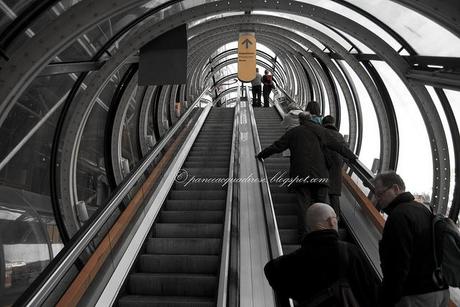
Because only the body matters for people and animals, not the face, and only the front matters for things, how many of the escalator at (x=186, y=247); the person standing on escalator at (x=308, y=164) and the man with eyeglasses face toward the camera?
1

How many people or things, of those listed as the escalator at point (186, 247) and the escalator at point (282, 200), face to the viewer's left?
0

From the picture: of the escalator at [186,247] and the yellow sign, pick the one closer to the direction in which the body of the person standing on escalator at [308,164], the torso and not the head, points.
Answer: the yellow sign

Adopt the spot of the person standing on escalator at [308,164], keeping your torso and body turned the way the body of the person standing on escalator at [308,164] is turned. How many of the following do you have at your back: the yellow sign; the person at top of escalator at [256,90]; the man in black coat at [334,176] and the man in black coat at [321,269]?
1

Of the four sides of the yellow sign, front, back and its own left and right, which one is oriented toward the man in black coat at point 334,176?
front

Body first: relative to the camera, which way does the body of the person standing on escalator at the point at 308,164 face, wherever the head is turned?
away from the camera

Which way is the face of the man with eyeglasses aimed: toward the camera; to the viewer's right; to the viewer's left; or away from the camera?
to the viewer's left

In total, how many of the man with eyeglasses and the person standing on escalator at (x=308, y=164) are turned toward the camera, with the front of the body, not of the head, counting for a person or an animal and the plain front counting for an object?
0

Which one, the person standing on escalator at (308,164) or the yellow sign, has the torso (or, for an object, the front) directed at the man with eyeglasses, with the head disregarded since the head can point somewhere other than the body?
the yellow sign

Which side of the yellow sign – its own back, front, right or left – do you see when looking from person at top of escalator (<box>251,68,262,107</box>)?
back

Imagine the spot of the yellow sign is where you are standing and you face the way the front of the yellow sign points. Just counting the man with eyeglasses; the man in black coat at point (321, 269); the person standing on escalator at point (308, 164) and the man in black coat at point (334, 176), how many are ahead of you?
4
